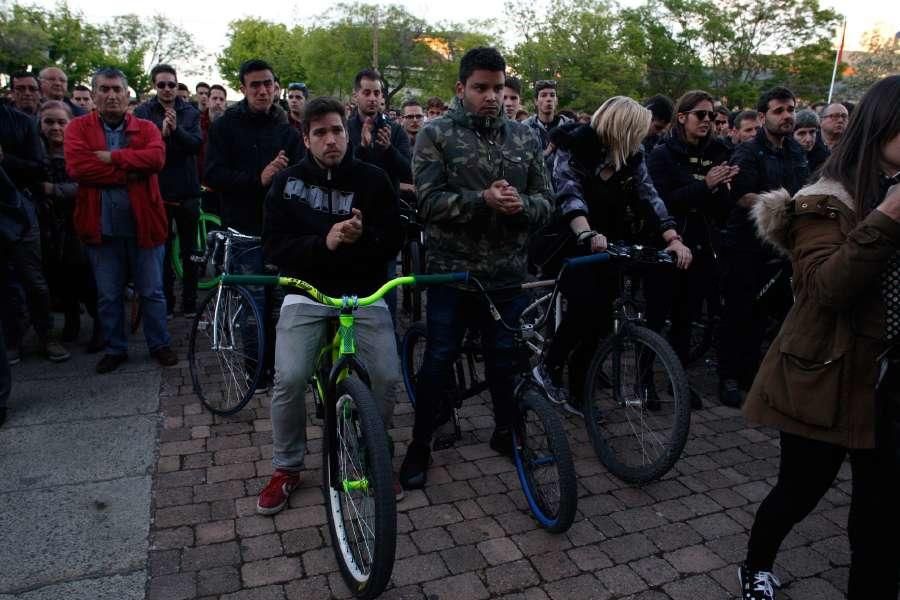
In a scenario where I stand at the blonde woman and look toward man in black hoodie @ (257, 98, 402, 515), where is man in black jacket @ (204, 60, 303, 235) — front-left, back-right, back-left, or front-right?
front-right

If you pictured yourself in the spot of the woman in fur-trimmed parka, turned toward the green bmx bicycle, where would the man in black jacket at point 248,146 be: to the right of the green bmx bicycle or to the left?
right

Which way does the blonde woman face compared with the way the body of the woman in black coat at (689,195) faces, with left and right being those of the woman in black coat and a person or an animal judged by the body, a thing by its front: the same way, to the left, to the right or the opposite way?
the same way

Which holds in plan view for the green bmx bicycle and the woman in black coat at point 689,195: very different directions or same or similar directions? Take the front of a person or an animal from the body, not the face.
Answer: same or similar directions

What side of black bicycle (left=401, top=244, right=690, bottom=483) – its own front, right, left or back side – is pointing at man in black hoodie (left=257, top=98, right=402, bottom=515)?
right

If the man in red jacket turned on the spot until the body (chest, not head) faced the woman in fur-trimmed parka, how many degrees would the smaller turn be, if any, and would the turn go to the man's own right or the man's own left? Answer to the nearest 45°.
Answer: approximately 45° to the man's own left

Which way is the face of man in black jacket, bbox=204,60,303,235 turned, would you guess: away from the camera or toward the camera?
toward the camera

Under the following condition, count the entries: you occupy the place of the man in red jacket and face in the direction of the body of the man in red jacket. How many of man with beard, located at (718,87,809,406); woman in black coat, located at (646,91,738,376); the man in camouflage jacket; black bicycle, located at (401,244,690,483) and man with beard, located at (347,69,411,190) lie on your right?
0

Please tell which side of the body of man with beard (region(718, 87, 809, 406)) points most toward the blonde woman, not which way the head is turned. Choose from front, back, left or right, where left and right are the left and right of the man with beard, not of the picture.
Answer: right

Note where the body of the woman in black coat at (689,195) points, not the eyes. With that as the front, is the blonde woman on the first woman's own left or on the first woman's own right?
on the first woman's own right

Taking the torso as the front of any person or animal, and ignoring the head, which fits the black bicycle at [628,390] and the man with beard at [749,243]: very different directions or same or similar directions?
same or similar directions

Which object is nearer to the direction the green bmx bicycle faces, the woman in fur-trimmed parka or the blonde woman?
the woman in fur-trimmed parka

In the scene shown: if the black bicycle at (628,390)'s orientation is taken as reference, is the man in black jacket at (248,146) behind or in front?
behind

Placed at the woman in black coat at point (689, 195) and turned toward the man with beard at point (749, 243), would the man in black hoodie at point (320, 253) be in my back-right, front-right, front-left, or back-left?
back-right

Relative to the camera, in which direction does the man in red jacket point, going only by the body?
toward the camera

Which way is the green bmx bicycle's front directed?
toward the camera

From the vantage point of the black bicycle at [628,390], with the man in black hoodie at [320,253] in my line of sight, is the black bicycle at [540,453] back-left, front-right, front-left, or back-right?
front-left

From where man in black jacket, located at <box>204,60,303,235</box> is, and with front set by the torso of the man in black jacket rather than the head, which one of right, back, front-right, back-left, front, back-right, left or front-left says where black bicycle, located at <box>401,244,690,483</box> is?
front

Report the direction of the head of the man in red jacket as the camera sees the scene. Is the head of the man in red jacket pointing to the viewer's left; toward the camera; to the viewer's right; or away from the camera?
toward the camera

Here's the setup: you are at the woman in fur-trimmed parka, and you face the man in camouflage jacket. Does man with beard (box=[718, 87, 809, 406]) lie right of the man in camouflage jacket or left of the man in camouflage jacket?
right
